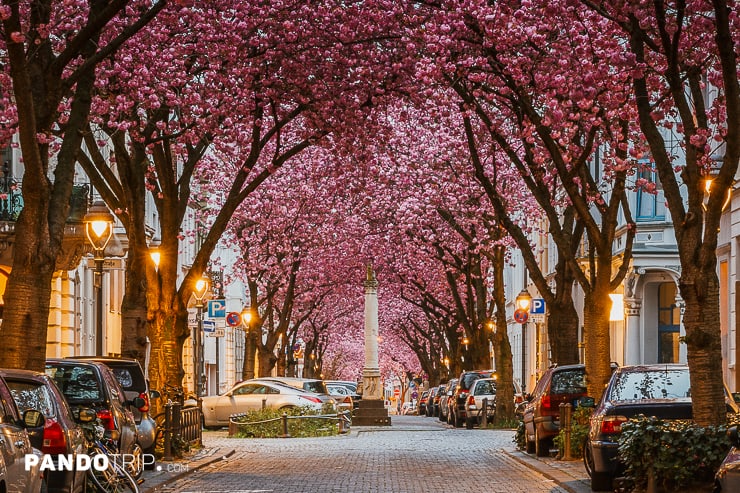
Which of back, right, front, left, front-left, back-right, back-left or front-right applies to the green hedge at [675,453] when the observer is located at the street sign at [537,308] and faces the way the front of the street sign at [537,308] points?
front

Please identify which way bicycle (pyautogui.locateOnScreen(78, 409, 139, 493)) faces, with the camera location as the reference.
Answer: facing away from the viewer and to the left of the viewer

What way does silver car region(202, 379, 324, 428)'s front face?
to the viewer's left

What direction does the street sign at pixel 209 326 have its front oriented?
toward the camera

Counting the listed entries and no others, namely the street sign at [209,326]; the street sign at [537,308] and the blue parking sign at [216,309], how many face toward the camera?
3

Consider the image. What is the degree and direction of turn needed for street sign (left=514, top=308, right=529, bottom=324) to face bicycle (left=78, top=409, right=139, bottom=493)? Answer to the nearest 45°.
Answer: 0° — it already faces it

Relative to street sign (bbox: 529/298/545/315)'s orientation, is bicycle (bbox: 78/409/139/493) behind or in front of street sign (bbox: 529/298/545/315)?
in front

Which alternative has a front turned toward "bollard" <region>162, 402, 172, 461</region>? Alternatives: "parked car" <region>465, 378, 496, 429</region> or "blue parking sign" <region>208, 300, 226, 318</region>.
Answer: the blue parking sign

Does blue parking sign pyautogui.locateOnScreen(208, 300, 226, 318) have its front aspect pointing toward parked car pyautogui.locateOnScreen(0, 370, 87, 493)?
yes

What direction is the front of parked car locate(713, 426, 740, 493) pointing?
away from the camera

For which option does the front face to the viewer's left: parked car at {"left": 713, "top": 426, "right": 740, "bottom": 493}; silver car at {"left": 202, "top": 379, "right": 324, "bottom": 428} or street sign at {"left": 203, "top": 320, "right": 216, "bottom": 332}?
the silver car

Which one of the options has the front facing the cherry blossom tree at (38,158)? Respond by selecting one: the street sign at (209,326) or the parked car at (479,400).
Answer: the street sign

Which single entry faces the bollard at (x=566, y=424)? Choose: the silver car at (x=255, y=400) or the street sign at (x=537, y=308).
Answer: the street sign

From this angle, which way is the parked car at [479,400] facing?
away from the camera
